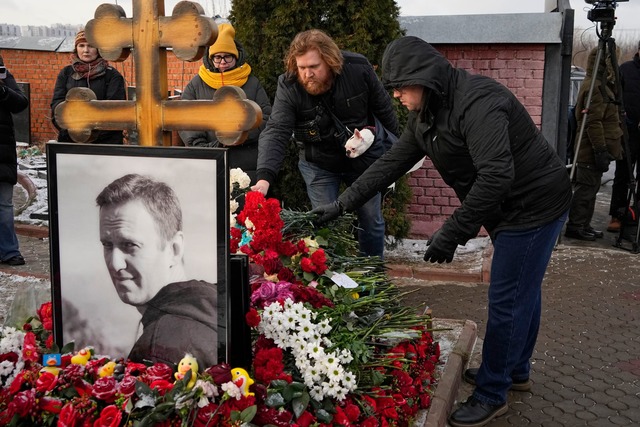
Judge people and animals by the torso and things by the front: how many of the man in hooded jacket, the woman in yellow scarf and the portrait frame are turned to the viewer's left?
1

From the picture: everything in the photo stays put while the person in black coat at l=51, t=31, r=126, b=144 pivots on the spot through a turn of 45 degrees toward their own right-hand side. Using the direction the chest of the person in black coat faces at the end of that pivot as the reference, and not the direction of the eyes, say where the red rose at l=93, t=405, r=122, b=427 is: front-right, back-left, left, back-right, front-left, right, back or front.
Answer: front-left

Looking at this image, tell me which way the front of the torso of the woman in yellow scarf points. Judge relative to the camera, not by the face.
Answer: toward the camera

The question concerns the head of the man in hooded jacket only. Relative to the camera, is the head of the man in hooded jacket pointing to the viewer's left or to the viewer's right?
to the viewer's left

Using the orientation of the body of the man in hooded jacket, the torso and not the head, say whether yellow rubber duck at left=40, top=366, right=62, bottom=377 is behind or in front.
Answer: in front

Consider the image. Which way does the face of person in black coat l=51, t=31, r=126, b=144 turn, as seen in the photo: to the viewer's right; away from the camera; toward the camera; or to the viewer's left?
toward the camera

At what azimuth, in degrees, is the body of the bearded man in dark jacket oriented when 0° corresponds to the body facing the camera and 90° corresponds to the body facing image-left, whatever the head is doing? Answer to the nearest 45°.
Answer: approximately 45°

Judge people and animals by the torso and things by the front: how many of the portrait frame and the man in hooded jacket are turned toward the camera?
1

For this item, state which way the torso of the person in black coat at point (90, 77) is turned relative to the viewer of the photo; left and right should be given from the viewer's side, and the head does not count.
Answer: facing the viewer

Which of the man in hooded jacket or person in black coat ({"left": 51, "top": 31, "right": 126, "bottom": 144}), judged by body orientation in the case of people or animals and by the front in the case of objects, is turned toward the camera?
the person in black coat

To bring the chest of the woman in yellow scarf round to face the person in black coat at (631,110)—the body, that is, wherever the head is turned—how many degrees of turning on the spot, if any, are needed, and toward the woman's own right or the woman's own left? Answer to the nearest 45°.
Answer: approximately 135° to the woman's own left

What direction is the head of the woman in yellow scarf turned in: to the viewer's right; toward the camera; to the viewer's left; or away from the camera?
toward the camera

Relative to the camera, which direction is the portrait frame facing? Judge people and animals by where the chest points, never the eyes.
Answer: toward the camera

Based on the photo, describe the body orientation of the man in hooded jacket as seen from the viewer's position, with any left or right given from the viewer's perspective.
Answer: facing to the left of the viewer
